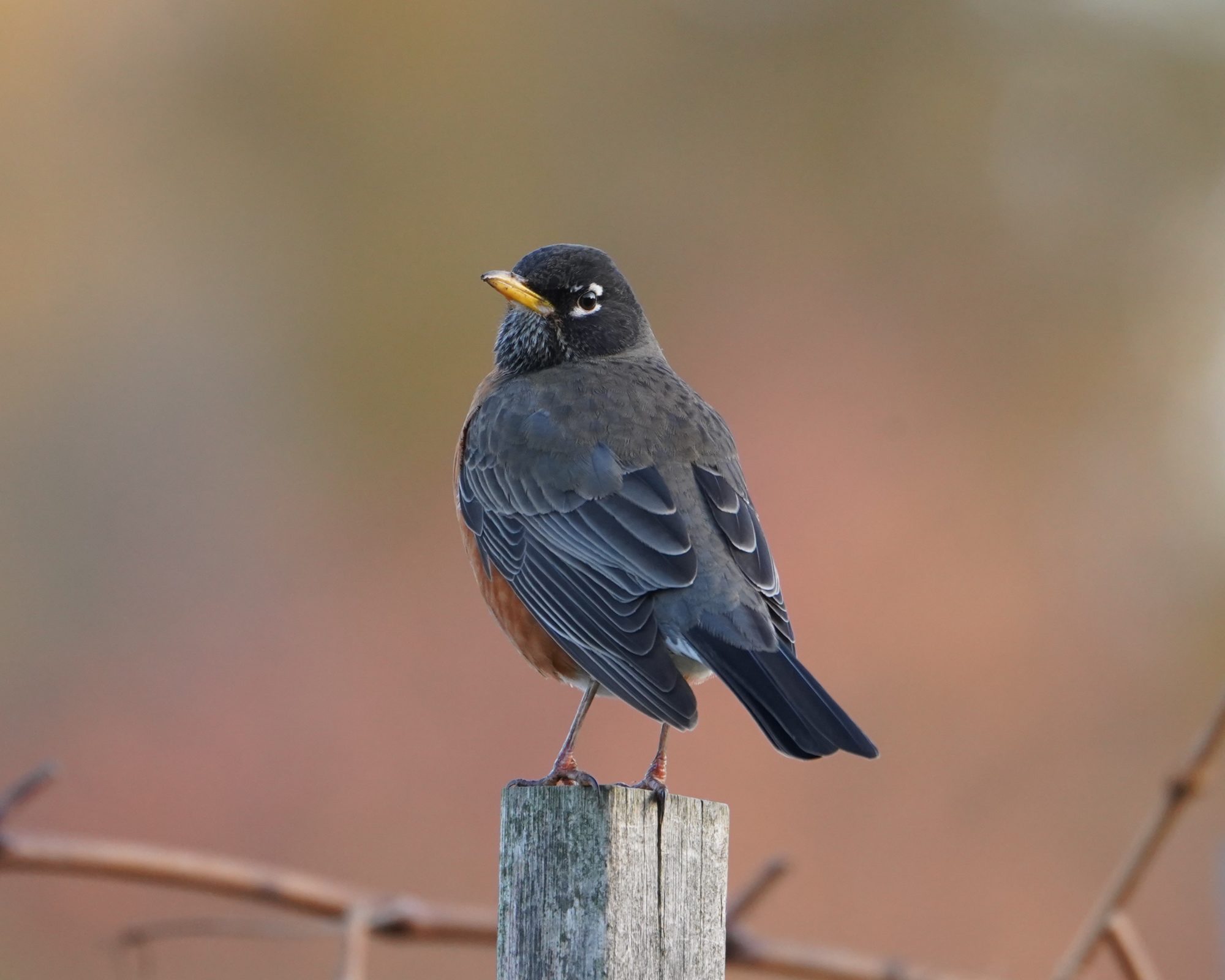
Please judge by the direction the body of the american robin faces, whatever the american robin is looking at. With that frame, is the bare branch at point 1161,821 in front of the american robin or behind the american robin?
behind

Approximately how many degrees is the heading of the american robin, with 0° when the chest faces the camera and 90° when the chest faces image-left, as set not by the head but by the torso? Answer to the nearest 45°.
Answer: approximately 135°
